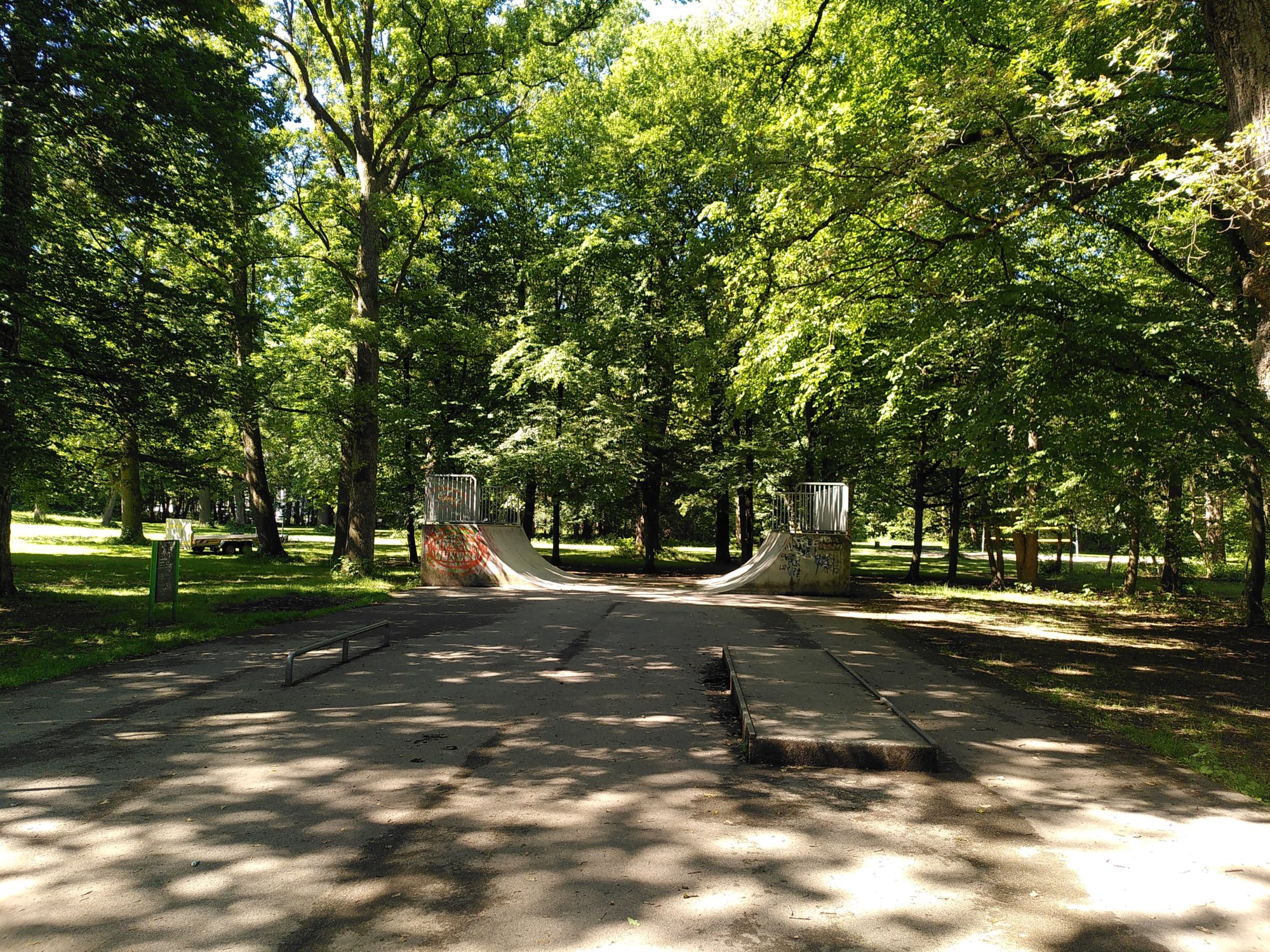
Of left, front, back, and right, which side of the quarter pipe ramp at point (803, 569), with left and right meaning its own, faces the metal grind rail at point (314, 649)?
left

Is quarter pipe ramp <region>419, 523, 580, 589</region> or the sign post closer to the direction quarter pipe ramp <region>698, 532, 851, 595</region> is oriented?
the quarter pipe ramp

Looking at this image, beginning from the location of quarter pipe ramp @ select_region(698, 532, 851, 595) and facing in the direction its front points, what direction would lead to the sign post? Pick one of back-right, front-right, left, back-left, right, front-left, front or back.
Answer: front-left

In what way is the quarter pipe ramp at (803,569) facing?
to the viewer's left

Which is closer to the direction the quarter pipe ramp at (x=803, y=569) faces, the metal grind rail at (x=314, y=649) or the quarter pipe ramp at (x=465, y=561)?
the quarter pipe ramp

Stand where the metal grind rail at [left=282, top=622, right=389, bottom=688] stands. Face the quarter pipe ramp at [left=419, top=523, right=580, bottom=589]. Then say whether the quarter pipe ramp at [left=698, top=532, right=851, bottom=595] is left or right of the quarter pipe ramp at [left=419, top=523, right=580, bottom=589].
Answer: right

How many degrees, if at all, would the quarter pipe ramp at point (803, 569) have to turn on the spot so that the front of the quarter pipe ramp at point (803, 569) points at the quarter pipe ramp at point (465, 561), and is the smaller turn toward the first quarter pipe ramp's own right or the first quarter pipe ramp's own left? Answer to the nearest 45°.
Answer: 0° — it already faces it
